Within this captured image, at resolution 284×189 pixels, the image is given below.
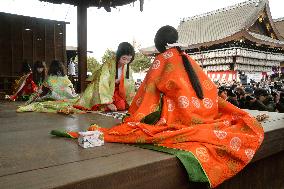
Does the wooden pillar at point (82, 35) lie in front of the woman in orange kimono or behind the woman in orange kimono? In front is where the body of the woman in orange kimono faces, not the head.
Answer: in front

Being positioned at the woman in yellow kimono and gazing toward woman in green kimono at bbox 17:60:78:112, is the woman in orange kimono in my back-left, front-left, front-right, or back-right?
back-left

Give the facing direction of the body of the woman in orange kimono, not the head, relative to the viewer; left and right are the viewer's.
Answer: facing away from the viewer and to the left of the viewer

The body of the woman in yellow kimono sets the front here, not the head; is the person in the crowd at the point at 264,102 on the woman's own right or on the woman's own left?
on the woman's own left

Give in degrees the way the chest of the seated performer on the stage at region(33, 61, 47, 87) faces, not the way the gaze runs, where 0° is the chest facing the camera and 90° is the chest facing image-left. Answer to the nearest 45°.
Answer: approximately 0°

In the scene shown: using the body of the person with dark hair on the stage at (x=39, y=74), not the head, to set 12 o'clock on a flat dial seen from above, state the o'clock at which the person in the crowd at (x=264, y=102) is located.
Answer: the person in the crowd at (x=264, y=102) is roughly at 10 o'clock from the person with dark hair on the stage at (x=39, y=74).

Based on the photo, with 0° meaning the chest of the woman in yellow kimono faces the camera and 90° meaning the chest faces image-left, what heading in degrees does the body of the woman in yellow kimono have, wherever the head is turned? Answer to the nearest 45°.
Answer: approximately 315°

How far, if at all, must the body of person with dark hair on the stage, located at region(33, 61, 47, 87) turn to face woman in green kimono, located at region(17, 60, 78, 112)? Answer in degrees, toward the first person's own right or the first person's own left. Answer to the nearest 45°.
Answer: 0° — they already face them

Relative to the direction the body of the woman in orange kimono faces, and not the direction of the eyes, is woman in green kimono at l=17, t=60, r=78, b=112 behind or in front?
in front

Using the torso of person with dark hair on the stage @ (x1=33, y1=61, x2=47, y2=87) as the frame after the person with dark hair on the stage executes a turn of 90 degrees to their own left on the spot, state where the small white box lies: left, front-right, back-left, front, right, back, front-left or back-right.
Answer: right
